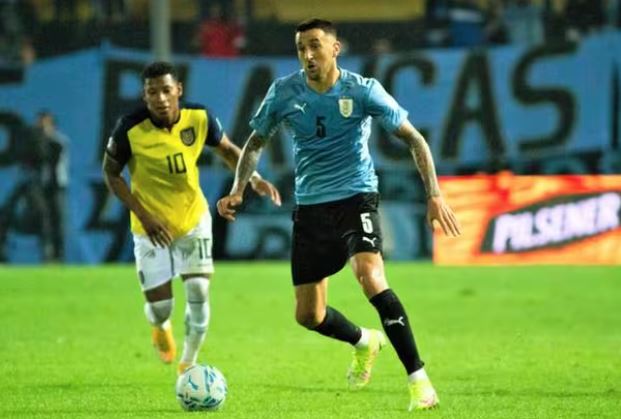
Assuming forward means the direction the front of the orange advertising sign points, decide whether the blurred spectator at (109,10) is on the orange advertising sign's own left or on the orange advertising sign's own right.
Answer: on the orange advertising sign's own right

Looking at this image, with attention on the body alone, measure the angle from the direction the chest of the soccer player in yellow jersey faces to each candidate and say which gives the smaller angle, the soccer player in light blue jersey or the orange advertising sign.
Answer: the soccer player in light blue jersey

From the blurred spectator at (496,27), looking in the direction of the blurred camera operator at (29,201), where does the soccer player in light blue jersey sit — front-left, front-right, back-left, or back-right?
front-left

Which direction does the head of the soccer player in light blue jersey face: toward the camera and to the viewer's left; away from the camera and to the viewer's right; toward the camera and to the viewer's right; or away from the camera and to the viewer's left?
toward the camera and to the viewer's left

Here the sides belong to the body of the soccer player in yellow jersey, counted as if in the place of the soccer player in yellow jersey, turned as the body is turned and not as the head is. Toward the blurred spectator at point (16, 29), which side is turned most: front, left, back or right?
back

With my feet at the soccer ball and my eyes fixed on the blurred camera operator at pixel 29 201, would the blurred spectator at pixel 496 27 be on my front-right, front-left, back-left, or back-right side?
front-right

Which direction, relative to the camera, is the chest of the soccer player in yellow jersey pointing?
toward the camera

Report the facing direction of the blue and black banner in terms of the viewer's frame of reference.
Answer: facing the viewer

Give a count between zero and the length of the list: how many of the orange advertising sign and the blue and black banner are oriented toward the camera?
2

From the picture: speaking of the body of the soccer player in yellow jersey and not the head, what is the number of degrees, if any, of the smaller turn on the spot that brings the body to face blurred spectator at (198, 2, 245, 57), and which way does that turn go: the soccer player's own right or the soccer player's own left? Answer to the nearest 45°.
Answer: approximately 180°

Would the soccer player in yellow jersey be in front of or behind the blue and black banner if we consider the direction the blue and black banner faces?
in front

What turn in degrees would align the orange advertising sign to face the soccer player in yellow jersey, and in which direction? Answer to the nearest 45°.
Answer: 0° — it already faces them
